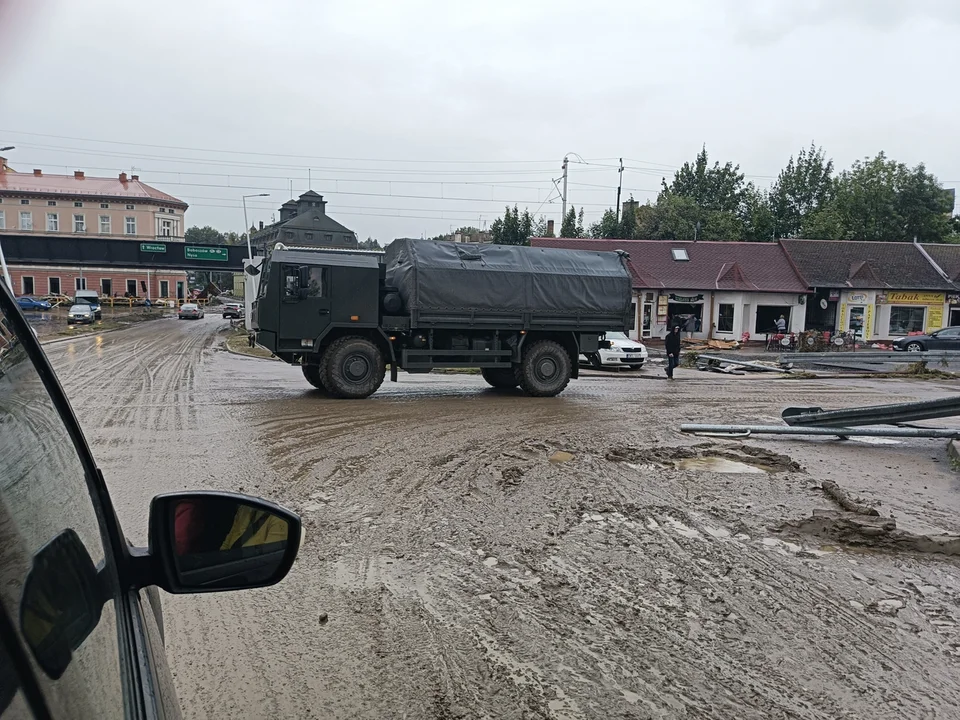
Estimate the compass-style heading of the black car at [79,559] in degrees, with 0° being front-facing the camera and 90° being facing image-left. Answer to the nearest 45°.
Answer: approximately 180°

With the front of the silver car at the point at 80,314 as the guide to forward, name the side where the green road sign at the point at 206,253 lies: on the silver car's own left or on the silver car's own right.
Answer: on the silver car's own left

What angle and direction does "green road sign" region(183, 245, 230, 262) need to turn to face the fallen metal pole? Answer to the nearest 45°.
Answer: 0° — it already faces it
